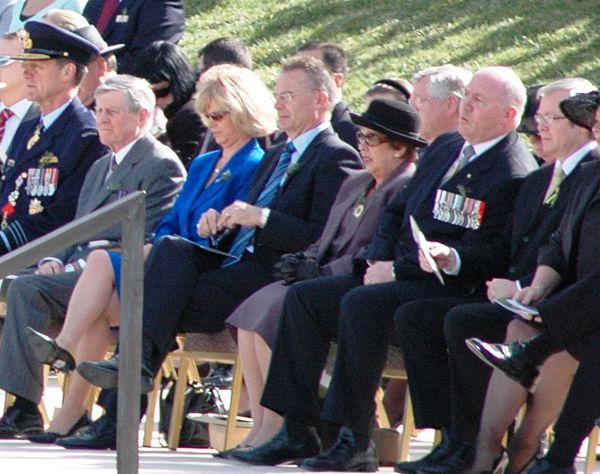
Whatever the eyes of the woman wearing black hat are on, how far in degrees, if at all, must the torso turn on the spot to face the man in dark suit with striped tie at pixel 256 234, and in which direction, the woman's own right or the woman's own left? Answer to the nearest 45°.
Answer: approximately 90° to the woman's own right

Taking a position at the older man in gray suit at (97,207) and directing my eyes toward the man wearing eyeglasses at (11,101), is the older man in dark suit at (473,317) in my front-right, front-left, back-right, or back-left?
back-right

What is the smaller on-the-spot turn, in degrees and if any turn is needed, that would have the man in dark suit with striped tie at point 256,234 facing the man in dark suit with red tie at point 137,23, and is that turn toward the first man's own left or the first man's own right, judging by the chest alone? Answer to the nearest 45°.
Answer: approximately 135° to the first man's own right
